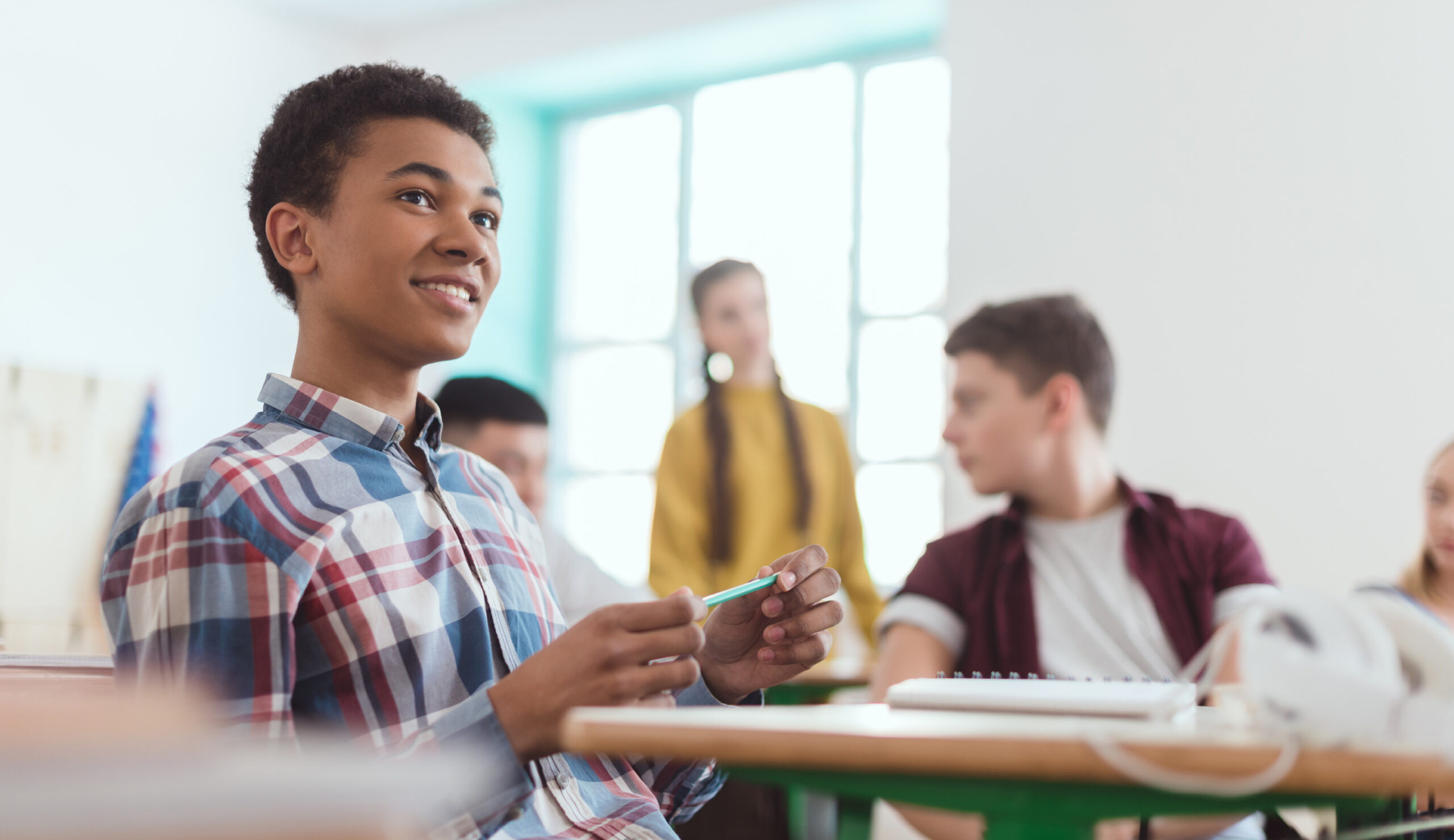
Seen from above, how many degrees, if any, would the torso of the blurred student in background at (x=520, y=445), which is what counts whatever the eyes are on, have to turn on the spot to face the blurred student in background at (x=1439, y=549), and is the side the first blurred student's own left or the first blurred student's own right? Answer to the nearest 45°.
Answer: approximately 45° to the first blurred student's own left

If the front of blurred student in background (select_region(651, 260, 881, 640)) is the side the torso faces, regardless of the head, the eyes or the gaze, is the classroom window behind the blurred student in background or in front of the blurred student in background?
behind

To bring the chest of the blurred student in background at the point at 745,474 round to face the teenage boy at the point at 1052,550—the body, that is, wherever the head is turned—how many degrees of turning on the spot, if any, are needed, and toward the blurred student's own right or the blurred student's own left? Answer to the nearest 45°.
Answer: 0° — they already face them

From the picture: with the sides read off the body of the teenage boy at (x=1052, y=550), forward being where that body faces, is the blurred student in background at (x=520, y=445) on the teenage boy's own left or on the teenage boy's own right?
on the teenage boy's own right

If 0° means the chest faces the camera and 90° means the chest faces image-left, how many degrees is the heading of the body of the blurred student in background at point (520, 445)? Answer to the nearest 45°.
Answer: approximately 315°

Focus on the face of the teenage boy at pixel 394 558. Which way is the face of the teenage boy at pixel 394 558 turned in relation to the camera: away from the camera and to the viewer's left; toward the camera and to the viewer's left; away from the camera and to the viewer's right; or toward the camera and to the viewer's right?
toward the camera and to the viewer's right

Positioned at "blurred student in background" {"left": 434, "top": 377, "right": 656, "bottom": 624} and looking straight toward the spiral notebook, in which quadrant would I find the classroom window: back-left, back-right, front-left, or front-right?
back-left

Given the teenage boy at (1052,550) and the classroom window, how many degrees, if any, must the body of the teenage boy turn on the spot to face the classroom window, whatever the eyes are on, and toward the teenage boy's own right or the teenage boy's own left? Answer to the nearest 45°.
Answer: approximately 180°

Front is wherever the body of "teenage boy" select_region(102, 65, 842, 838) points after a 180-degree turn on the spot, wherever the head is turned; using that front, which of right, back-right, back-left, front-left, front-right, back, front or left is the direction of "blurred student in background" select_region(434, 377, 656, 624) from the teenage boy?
front-right

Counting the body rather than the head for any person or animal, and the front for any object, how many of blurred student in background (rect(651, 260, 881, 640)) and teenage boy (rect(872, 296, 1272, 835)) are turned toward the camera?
2

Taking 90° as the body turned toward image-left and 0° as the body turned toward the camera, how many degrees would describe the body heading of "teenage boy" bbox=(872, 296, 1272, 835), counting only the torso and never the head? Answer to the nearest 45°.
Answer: approximately 0°

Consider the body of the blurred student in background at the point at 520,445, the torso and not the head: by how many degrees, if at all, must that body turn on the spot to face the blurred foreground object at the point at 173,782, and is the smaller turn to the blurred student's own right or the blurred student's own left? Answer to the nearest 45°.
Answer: approximately 45° to the blurred student's own right
